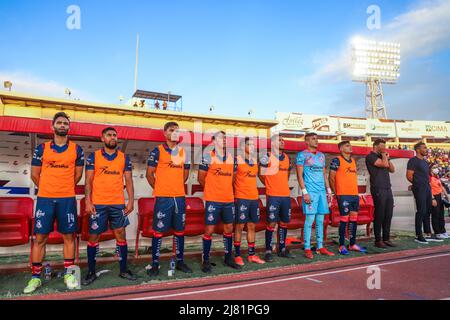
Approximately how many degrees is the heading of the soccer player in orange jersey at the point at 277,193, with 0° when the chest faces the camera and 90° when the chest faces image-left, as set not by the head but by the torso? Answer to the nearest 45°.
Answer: approximately 315°

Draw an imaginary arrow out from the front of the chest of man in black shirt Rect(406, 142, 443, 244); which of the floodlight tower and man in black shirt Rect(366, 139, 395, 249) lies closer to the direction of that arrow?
the man in black shirt

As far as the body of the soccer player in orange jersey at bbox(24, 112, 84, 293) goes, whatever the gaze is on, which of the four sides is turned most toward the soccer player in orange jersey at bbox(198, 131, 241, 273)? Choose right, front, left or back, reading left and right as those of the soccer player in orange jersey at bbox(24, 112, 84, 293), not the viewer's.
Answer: left

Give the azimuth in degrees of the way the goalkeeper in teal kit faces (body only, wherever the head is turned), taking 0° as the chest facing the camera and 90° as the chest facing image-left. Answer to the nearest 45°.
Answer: approximately 315°

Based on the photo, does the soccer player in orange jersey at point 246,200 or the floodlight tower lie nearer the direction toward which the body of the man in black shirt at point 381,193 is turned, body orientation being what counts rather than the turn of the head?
the soccer player in orange jersey

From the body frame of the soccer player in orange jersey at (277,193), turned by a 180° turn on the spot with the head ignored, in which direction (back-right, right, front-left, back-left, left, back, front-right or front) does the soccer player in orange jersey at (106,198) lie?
left

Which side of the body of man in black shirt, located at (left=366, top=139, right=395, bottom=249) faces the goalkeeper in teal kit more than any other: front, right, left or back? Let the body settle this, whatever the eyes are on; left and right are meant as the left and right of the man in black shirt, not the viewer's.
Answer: right

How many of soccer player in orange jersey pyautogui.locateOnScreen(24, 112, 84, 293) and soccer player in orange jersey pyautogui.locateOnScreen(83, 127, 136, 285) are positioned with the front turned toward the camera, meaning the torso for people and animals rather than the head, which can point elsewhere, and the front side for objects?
2

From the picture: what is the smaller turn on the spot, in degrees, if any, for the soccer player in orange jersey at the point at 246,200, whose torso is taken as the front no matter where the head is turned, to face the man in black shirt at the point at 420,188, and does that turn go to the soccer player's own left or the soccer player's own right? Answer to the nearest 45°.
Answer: approximately 90° to the soccer player's own left

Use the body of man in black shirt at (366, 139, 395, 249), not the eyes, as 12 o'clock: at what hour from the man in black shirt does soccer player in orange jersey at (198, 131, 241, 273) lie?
The soccer player in orange jersey is roughly at 3 o'clock from the man in black shirt.

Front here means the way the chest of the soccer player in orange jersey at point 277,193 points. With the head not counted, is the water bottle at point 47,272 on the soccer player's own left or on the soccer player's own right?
on the soccer player's own right
